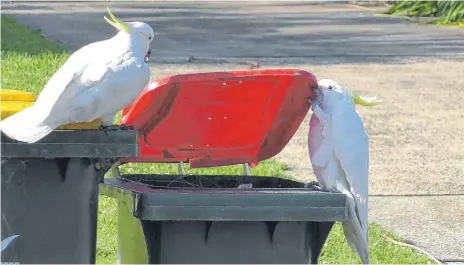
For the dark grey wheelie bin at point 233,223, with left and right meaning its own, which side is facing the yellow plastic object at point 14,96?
right

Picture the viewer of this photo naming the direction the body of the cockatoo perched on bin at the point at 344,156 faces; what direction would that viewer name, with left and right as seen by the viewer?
facing to the left of the viewer

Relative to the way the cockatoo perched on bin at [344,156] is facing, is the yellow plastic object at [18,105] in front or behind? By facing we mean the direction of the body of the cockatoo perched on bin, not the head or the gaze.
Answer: in front

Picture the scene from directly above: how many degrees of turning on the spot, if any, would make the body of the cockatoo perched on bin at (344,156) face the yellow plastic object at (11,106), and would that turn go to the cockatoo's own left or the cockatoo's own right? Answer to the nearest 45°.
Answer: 0° — it already faces it
